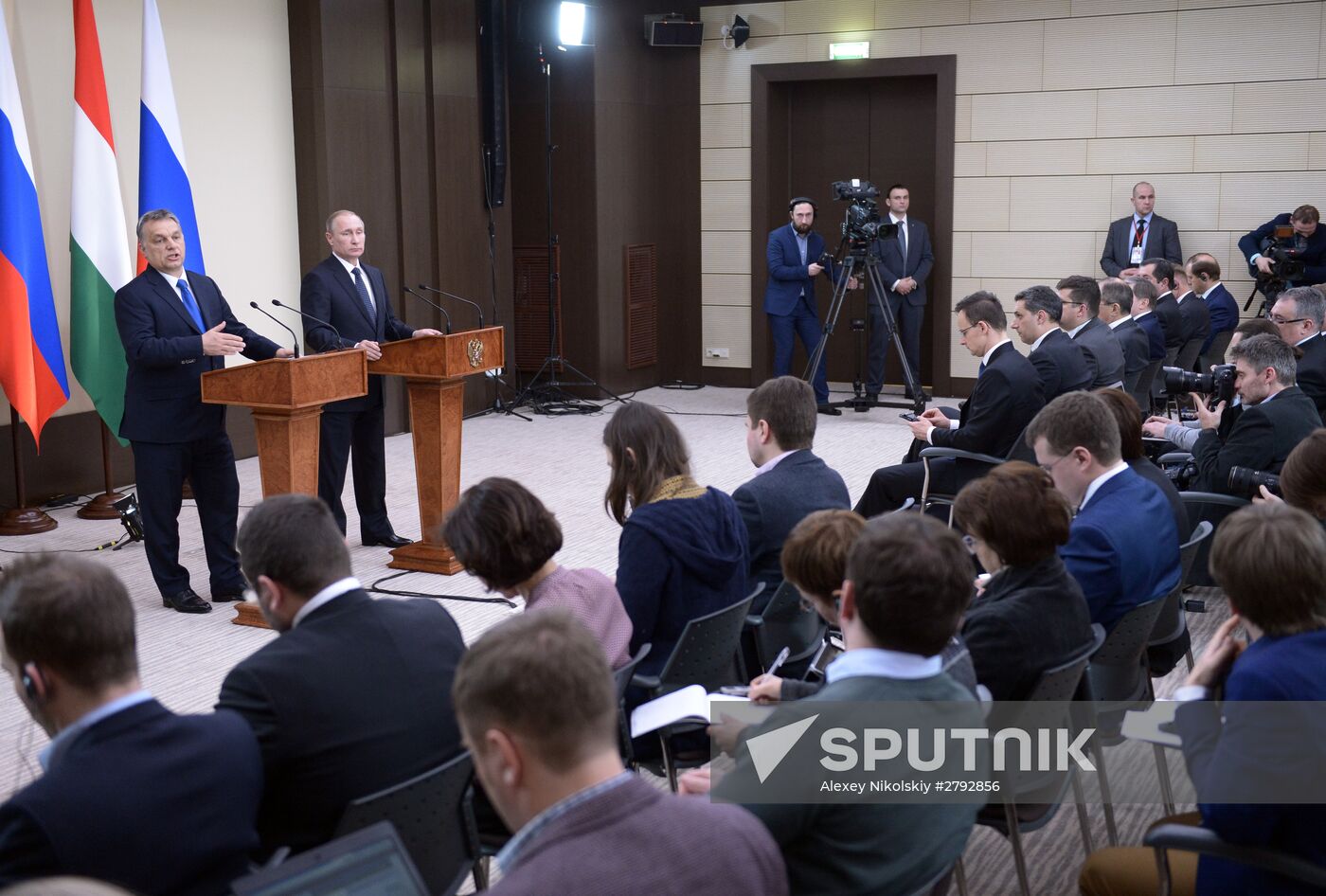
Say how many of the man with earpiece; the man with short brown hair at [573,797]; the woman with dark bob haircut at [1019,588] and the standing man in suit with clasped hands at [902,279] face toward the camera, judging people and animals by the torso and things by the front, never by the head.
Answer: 1

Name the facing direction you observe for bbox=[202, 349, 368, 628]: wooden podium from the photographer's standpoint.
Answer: facing the viewer and to the right of the viewer

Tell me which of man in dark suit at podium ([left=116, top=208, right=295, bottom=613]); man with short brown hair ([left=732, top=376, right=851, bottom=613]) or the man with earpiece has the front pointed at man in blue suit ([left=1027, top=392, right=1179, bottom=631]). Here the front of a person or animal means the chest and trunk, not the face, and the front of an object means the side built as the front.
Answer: the man in dark suit at podium

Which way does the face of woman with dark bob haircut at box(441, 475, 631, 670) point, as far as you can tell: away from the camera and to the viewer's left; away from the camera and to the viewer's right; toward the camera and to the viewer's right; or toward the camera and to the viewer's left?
away from the camera and to the viewer's left

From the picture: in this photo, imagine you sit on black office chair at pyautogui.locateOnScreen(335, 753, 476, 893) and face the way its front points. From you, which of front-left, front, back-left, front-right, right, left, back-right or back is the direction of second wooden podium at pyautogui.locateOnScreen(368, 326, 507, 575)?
front-right

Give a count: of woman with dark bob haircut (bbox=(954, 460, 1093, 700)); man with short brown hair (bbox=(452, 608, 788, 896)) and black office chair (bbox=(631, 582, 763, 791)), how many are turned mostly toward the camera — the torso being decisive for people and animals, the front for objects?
0

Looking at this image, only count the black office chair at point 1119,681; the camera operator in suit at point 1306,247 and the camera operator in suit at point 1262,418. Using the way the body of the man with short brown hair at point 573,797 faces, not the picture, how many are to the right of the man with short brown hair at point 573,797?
3

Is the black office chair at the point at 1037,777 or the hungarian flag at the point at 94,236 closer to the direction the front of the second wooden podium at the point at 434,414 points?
the black office chair

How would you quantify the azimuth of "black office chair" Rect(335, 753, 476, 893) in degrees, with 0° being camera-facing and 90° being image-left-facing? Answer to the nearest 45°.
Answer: approximately 135°

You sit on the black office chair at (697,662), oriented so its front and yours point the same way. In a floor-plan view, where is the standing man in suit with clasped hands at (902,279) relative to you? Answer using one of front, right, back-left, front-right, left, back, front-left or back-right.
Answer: front-right

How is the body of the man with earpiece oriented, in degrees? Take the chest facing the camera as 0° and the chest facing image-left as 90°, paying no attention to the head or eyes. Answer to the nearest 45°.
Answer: approximately 135°

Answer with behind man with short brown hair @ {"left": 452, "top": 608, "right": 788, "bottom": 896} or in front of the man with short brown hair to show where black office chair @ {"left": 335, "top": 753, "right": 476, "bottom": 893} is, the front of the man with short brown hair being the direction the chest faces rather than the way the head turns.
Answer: in front

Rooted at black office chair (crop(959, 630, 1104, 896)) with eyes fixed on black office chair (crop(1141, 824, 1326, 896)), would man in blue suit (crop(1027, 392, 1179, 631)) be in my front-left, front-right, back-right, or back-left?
back-left

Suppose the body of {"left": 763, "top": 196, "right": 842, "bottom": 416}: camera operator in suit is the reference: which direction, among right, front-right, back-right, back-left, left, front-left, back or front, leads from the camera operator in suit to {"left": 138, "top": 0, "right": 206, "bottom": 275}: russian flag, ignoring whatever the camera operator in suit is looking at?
right

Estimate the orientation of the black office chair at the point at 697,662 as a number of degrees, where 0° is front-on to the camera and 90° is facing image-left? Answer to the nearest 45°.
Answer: approximately 135°

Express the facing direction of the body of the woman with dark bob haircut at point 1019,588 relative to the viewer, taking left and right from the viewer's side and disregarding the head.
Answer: facing away from the viewer and to the left of the viewer

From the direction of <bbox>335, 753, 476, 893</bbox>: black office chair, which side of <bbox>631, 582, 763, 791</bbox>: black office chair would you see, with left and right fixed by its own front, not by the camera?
left

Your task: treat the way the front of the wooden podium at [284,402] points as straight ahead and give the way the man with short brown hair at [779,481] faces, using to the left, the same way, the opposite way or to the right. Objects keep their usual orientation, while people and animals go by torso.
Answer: the opposite way
